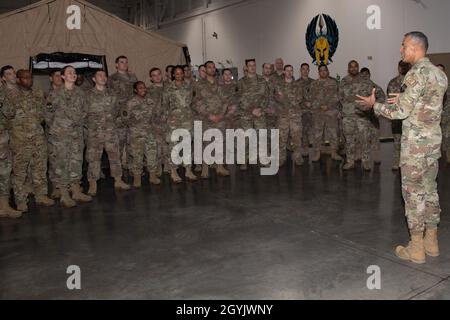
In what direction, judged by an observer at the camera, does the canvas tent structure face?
facing the viewer
